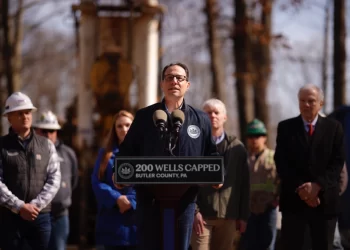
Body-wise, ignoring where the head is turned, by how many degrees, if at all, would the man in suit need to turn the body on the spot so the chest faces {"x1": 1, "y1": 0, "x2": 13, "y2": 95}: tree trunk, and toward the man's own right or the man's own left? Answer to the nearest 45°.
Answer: approximately 135° to the man's own right

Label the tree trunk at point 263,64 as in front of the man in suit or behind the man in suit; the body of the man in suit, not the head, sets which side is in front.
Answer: behind

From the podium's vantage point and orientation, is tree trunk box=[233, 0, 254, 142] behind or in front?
behind

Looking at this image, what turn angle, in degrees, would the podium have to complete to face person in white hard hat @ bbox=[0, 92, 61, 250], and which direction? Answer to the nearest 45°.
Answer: approximately 135° to its right

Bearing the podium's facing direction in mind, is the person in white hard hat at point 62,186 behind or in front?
behind

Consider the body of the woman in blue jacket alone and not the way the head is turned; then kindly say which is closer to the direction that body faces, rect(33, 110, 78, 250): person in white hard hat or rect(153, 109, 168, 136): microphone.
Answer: the microphone

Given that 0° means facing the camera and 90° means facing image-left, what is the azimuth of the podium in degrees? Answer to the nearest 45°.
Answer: approximately 0°

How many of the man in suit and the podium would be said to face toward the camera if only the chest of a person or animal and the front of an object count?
2

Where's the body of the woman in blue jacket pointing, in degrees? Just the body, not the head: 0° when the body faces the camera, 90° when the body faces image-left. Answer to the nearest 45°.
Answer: approximately 315°

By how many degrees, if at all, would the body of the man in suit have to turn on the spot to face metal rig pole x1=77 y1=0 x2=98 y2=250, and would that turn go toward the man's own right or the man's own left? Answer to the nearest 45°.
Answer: approximately 135° to the man's own right

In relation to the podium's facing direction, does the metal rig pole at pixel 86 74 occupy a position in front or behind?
behind

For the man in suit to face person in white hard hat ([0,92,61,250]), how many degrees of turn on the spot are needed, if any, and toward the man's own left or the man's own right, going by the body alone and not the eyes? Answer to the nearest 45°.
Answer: approximately 90° to the man's own right
